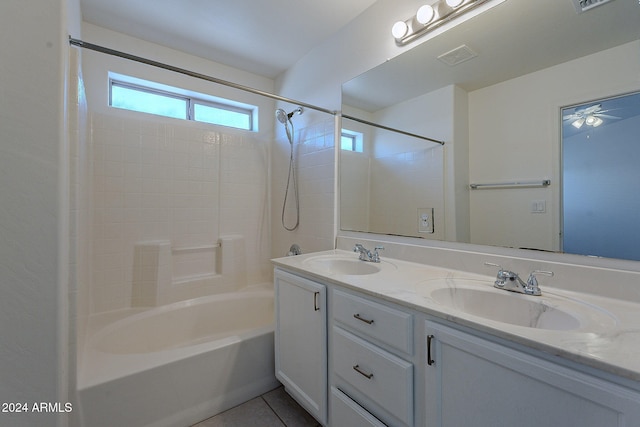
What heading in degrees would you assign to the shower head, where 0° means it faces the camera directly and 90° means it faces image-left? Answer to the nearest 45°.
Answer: approximately 45°

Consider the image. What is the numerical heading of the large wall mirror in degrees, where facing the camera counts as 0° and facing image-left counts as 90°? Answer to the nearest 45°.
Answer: approximately 45°

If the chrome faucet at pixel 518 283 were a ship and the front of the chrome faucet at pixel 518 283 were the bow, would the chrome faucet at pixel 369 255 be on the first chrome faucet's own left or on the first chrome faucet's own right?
on the first chrome faucet's own right

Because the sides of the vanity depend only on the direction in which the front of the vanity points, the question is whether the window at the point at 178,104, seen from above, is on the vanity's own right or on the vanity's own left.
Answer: on the vanity's own right

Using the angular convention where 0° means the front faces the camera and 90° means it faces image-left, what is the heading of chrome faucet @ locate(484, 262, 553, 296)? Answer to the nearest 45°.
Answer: approximately 45°

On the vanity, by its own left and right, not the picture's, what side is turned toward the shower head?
right

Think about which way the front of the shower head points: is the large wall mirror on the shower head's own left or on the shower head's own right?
on the shower head's own left
